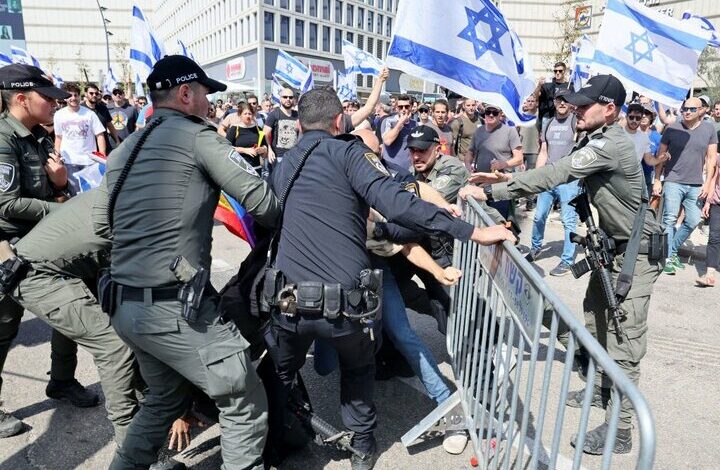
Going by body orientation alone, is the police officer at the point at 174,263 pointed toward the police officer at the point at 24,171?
no

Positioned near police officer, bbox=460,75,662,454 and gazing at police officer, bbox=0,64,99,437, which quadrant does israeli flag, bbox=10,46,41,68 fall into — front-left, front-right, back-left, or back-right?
front-right

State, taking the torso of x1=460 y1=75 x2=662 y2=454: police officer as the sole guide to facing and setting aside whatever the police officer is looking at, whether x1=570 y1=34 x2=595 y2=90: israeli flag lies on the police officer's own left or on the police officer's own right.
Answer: on the police officer's own right

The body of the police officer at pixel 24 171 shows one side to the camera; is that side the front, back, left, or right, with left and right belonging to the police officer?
right

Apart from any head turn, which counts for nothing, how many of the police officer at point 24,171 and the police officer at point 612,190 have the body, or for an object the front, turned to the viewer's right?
1

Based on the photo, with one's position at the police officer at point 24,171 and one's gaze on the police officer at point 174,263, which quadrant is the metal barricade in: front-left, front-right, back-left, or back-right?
front-left

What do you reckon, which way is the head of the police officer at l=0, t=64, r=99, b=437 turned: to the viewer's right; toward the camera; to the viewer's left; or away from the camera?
to the viewer's right

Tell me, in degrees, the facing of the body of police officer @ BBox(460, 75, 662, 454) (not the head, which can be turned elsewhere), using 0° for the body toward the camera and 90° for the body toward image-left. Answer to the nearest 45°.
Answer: approximately 90°

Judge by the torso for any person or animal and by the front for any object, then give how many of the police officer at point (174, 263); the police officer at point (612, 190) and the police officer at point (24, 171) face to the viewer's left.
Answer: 1

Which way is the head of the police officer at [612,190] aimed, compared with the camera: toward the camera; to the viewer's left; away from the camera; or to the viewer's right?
to the viewer's left

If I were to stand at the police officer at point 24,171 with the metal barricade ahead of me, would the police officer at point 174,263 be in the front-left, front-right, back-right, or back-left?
front-right

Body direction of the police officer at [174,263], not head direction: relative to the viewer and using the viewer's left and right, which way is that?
facing away from the viewer and to the right of the viewer

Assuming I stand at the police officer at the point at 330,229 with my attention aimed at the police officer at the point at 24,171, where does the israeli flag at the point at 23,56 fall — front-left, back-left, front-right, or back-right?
front-right

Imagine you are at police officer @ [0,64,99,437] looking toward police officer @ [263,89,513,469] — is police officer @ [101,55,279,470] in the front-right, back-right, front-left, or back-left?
front-right

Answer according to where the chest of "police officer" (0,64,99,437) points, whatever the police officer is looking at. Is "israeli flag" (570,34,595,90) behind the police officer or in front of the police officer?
in front

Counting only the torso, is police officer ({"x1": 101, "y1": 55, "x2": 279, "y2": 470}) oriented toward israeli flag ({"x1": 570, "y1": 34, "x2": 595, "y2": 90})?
yes
